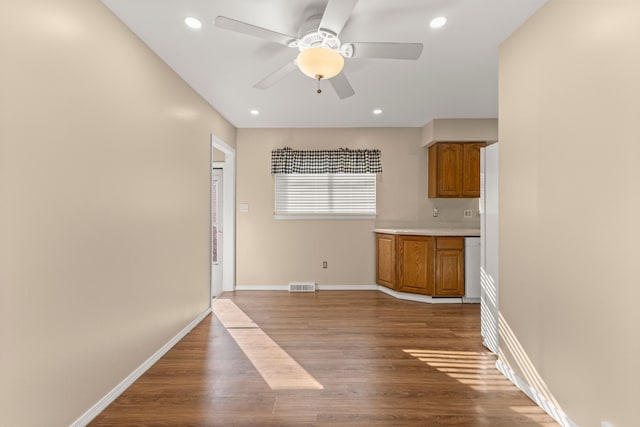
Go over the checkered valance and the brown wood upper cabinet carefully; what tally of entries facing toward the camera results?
2

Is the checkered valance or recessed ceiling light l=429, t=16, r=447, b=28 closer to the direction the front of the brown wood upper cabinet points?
the recessed ceiling light

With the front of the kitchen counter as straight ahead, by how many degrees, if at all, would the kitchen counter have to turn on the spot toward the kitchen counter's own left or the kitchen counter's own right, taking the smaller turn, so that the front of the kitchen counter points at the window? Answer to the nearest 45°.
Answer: approximately 90° to the kitchen counter's own right

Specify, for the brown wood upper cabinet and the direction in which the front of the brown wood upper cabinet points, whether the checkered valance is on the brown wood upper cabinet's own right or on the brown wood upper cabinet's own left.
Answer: on the brown wood upper cabinet's own right

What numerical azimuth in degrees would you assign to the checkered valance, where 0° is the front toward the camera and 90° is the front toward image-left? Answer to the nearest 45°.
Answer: approximately 0°
